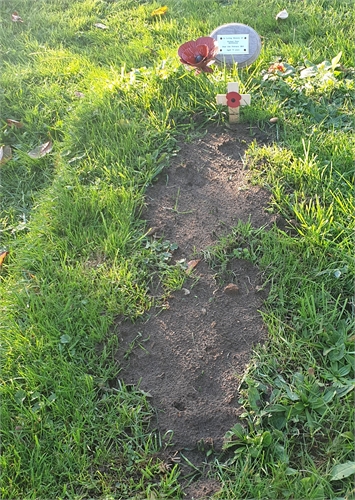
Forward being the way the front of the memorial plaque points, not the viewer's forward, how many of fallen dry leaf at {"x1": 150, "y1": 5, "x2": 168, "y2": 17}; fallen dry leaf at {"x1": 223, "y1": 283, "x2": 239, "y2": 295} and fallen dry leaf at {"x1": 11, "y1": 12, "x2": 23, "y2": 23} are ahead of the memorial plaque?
1

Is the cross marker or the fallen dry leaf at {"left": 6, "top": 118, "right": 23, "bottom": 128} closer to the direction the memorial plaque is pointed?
the cross marker

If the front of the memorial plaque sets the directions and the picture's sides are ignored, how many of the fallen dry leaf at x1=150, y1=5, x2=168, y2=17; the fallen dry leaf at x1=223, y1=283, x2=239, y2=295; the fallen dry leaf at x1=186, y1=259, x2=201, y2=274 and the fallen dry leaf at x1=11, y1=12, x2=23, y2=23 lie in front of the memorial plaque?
2

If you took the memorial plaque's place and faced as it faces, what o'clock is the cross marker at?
The cross marker is roughly at 12 o'clock from the memorial plaque.

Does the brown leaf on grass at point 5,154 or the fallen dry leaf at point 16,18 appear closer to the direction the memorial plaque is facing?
the brown leaf on grass

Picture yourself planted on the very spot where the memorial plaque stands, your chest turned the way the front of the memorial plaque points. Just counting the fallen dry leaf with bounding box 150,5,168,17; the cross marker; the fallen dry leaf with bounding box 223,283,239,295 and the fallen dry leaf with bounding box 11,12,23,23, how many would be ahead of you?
2

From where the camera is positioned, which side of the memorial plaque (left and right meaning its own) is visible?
front

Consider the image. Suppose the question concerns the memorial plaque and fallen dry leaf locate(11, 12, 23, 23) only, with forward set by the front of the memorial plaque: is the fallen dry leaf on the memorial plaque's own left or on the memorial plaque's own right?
on the memorial plaque's own right

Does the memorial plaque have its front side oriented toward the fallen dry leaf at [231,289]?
yes

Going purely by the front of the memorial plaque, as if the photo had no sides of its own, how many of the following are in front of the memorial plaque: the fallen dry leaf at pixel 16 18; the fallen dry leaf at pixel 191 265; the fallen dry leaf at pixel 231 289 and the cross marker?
3

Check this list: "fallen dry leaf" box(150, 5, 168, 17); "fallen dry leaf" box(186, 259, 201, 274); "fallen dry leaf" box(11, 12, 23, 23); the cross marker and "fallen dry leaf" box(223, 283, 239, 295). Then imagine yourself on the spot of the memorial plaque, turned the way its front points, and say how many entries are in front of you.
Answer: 3

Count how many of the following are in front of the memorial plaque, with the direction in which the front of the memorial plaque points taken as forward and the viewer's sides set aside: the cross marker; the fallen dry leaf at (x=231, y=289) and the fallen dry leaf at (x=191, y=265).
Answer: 3

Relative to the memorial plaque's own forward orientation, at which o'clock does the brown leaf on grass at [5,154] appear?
The brown leaf on grass is roughly at 2 o'clock from the memorial plaque.

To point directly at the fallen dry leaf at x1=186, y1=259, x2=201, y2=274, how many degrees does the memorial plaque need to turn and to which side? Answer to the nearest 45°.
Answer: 0° — it already faces it
